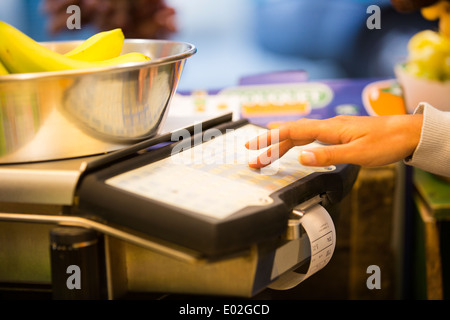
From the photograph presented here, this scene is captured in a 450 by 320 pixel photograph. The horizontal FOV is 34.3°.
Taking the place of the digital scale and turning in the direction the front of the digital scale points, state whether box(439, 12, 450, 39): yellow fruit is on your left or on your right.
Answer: on your left

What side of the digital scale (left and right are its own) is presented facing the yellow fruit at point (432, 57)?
left

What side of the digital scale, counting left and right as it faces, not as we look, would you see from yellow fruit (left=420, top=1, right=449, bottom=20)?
left

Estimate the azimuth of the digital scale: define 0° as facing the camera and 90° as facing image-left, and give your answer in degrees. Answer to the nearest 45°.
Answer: approximately 315°
